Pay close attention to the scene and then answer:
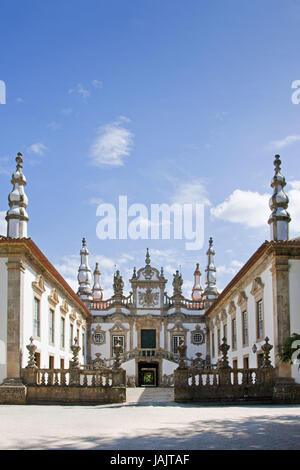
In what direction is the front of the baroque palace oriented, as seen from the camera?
facing the viewer
